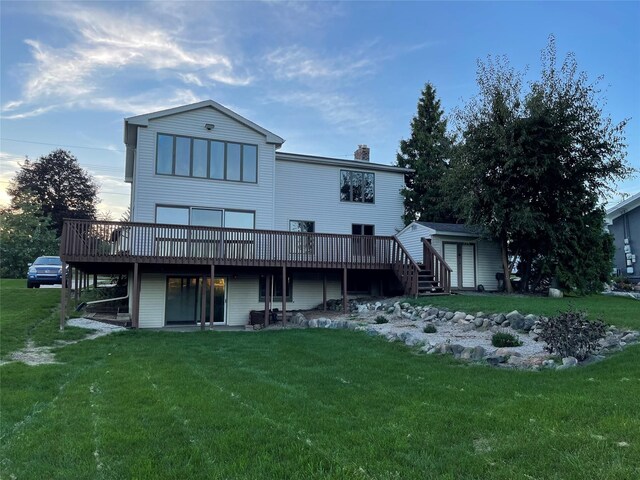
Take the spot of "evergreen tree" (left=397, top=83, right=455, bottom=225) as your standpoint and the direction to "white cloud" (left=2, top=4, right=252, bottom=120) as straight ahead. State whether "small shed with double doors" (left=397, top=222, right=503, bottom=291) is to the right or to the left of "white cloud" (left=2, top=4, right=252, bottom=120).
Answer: left

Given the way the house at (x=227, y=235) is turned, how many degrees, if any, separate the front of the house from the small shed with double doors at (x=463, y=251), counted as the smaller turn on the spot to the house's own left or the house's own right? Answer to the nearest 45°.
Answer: approximately 90° to the house's own right

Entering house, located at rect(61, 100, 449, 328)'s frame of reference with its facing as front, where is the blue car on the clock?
The blue car is roughly at 10 o'clock from the house.

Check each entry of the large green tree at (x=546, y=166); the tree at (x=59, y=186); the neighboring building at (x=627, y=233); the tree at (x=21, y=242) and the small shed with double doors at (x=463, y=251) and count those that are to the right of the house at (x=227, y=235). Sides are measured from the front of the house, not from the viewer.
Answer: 3
